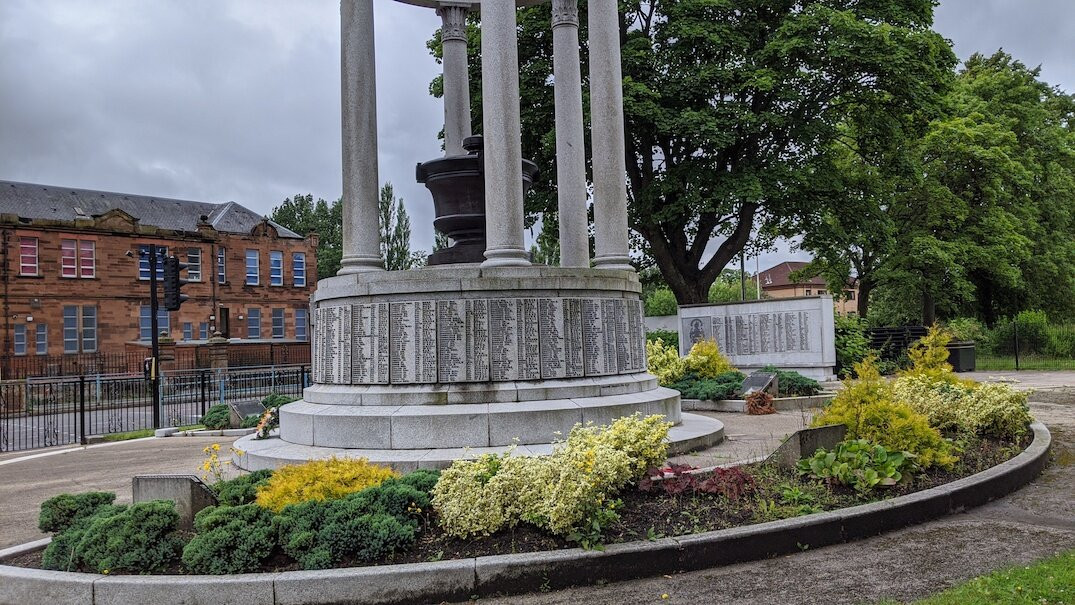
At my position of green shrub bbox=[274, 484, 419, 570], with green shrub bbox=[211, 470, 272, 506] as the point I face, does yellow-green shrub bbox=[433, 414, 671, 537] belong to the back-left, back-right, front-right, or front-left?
back-right

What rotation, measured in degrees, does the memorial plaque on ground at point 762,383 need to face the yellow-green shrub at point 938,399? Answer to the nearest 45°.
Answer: approximately 45° to its left

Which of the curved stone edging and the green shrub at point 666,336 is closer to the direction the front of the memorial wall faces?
the curved stone edging

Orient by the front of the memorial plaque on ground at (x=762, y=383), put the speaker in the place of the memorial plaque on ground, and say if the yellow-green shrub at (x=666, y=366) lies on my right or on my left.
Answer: on my right

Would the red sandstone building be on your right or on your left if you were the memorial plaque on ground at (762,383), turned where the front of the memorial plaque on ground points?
on your right

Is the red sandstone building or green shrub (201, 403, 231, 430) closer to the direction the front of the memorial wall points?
the green shrub

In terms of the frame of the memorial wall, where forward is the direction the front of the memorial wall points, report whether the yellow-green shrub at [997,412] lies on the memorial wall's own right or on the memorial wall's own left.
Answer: on the memorial wall's own left

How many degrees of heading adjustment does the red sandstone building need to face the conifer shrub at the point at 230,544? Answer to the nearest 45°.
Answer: approximately 45° to its right

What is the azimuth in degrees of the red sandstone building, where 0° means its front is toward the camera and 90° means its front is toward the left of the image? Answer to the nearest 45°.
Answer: approximately 315°
